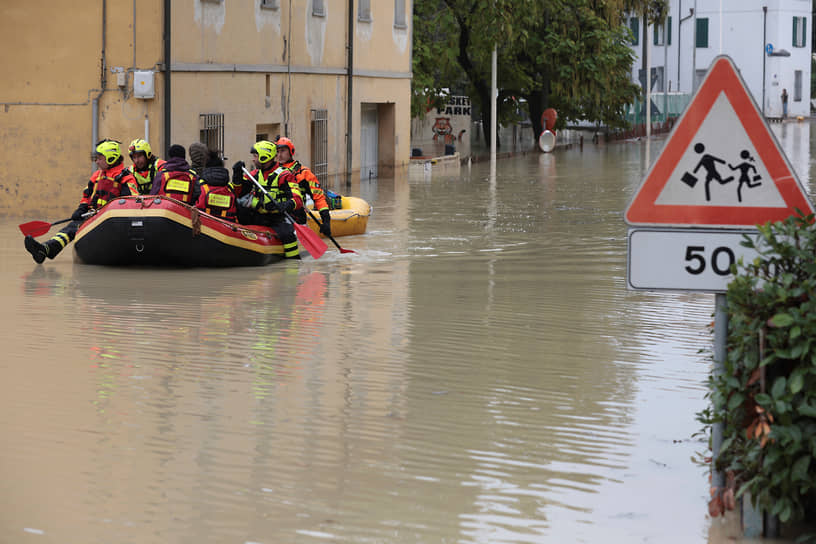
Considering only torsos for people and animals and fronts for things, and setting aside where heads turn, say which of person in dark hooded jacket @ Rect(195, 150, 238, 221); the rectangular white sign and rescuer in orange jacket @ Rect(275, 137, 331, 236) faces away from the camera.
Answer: the person in dark hooded jacket

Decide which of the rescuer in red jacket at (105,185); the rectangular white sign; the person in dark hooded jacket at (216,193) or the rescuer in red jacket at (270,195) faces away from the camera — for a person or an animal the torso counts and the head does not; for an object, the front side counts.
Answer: the person in dark hooded jacket

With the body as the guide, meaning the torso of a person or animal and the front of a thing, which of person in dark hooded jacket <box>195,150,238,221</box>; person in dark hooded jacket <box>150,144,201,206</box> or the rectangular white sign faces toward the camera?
the rectangular white sign

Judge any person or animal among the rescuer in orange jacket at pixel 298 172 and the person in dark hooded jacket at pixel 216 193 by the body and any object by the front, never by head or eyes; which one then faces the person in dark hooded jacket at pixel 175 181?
the rescuer in orange jacket

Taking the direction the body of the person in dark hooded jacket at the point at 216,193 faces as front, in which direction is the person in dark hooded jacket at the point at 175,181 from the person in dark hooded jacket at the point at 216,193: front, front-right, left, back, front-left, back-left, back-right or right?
back-left

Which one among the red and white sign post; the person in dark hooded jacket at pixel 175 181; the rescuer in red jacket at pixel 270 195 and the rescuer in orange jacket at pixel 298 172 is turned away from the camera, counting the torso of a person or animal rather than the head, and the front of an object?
the person in dark hooded jacket

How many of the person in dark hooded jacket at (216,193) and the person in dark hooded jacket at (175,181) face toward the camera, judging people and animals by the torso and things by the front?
0

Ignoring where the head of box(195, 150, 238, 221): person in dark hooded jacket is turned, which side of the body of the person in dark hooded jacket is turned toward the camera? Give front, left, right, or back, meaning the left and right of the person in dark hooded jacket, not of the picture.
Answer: back

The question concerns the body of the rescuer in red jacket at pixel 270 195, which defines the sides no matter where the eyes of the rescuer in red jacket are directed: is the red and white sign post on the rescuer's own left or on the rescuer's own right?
on the rescuer's own left

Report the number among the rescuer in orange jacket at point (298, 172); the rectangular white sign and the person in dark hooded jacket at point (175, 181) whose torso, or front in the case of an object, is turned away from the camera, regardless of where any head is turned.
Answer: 1

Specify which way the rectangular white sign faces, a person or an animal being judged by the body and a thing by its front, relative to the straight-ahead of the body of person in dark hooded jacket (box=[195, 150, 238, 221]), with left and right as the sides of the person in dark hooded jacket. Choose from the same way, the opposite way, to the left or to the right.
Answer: the opposite way

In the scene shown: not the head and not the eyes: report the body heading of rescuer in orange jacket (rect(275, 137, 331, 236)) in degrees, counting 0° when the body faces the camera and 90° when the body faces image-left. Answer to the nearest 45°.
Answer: approximately 45°
